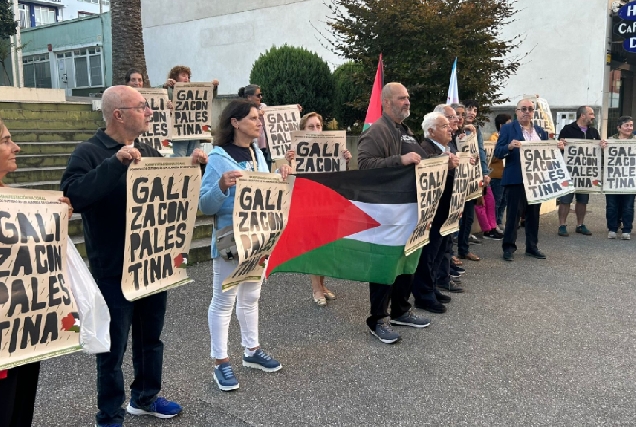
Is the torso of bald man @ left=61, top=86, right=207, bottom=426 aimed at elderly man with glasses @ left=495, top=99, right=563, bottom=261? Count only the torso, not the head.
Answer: no

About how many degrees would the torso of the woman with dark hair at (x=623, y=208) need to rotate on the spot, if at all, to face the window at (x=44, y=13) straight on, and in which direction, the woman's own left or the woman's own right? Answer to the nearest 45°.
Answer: approximately 135° to the woman's own right

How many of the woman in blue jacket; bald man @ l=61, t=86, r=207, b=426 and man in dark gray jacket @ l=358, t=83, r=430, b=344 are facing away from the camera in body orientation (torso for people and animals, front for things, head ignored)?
0

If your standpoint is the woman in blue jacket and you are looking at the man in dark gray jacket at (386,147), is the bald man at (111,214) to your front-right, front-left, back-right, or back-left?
back-right

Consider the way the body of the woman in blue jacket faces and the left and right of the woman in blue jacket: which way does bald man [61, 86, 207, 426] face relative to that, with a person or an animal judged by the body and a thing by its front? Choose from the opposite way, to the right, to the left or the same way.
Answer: the same way

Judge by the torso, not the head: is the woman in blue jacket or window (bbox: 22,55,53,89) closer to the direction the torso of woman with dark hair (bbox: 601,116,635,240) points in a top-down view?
the woman in blue jacket

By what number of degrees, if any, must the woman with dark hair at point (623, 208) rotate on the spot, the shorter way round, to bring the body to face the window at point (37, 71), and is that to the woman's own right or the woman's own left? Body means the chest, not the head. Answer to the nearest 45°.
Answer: approximately 135° to the woman's own right

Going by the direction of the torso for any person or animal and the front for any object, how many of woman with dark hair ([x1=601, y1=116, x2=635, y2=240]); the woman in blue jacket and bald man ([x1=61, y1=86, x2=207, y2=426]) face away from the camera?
0

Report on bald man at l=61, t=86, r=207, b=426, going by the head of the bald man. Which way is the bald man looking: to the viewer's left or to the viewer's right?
to the viewer's right

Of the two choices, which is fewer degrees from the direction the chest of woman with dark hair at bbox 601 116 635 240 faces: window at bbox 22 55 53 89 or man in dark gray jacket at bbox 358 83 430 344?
the man in dark gray jacket

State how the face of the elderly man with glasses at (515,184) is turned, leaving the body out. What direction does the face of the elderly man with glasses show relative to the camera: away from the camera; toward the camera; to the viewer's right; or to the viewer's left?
toward the camera

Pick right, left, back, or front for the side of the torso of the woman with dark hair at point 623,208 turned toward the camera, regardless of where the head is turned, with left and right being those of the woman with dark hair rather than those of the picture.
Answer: front

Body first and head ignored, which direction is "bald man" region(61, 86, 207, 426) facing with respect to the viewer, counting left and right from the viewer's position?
facing the viewer and to the right of the viewer

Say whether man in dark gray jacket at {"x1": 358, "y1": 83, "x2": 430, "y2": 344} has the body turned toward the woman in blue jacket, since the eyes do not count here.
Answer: no

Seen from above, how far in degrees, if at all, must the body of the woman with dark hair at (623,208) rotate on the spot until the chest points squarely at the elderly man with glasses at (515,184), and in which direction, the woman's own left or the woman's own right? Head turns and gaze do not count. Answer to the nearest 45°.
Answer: approximately 45° to the woman's own right

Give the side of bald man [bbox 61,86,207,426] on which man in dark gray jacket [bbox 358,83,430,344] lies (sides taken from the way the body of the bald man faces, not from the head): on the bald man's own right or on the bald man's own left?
on the bald man's own left

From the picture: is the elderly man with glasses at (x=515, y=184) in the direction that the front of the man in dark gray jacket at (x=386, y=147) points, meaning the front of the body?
no
